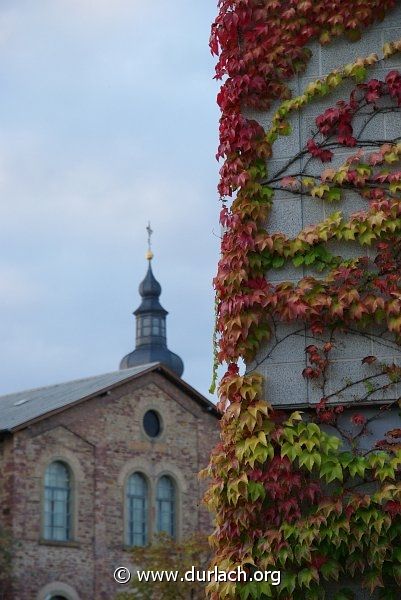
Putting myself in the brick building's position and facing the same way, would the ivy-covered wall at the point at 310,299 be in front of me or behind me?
in front

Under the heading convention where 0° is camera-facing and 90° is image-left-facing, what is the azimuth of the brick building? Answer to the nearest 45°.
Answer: approximately 315°
